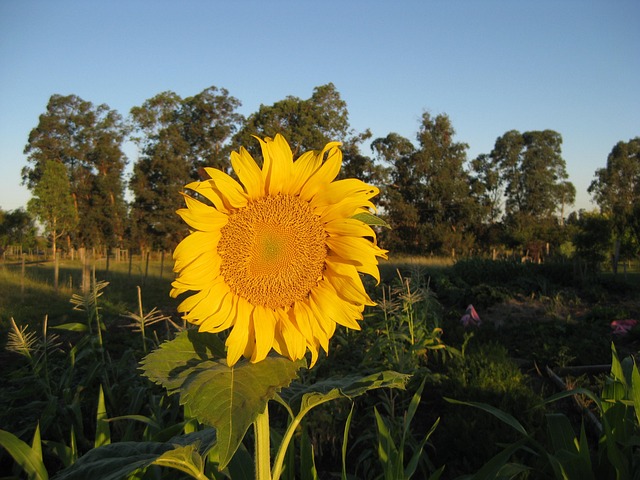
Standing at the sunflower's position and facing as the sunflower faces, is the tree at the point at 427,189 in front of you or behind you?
behind

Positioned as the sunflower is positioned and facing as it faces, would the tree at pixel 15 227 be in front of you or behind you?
behind

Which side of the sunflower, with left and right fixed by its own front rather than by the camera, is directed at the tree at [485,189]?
back

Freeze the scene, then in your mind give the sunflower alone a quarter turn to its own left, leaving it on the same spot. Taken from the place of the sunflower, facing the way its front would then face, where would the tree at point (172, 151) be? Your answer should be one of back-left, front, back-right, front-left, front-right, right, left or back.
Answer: left

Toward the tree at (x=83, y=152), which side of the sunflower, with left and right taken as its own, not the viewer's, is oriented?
back

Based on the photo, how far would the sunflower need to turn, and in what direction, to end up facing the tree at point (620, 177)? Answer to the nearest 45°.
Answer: approximately 135° to its left

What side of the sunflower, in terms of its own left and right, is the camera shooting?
front

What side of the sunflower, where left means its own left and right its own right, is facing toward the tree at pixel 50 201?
back

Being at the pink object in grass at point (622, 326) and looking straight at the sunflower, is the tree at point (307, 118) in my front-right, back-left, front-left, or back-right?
back-right

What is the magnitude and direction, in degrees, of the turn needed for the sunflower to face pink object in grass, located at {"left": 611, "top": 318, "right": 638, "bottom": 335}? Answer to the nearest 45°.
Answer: approximately 135° to its left

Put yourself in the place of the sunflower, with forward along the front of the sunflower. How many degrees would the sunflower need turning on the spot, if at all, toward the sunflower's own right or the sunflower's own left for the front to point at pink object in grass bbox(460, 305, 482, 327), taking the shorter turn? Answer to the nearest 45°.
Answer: approximately 135° to the sunflower's own left

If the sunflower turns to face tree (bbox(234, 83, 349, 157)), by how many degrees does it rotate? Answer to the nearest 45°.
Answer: approximately 180°

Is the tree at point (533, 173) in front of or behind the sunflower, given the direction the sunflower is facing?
behind
